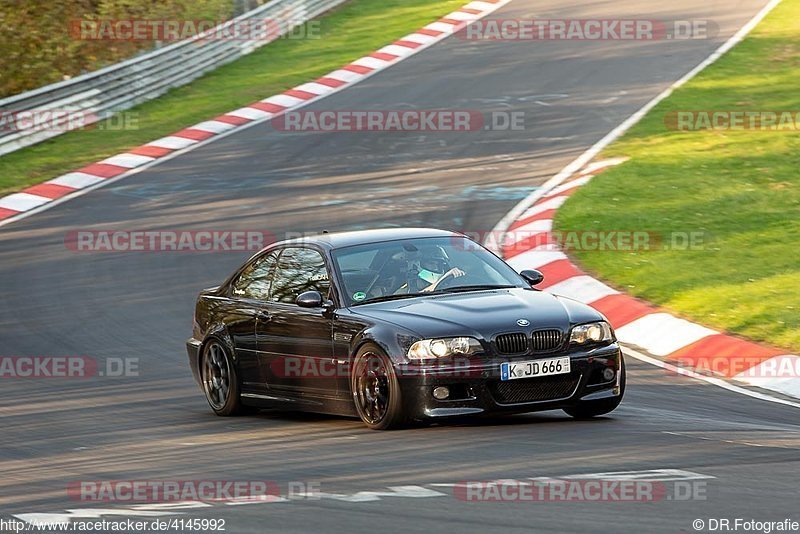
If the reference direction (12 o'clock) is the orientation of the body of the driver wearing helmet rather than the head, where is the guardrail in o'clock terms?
The guardrail is roughly at 7 o'clock from the driver wearing helmet.

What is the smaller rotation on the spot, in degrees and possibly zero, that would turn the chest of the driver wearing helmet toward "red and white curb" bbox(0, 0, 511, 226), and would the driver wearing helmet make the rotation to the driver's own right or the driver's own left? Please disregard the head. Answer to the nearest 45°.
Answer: approximately 135° to the driver's own left

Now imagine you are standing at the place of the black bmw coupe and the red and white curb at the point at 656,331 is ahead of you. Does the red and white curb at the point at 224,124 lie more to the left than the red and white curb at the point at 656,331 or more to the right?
left

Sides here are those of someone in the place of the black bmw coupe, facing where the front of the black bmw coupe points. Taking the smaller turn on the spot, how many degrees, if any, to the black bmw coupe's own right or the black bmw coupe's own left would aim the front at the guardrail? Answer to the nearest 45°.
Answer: approximately 135° to the black bmw coupe's own left

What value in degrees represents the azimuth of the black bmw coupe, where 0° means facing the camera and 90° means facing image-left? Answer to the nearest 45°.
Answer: approximately 315°

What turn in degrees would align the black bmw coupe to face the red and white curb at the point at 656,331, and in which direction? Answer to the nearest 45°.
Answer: approximately 90° to its left

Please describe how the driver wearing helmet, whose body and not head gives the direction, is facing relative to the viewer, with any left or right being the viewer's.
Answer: facing the viewer and to the right of the viewer
